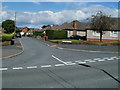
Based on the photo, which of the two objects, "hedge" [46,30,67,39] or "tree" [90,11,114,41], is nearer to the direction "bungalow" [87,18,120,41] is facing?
the tree

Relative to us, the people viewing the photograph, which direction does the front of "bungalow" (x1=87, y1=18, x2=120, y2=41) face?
facing the viewer

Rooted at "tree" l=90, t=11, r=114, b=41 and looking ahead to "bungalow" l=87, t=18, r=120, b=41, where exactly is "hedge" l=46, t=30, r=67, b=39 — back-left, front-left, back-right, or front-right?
front-left

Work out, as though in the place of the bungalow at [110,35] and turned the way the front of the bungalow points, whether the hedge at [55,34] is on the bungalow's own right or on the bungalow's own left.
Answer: on the bungalow's own right

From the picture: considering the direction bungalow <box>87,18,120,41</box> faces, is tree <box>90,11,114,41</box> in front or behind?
in front
